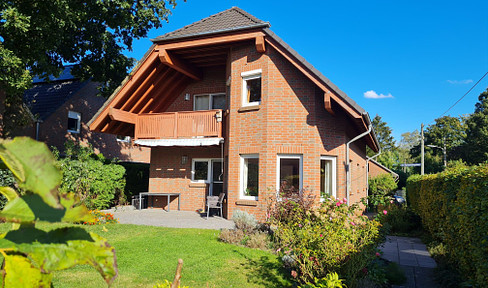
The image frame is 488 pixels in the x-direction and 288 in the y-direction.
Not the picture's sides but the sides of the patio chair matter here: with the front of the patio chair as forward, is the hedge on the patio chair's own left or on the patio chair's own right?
on the patio chair's own left

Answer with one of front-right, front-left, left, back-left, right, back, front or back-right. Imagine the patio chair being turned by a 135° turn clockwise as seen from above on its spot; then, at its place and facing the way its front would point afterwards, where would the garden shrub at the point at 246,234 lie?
back-right

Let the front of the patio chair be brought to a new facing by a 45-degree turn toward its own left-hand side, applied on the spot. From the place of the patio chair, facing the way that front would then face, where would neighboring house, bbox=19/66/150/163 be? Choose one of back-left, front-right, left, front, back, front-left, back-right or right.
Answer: right

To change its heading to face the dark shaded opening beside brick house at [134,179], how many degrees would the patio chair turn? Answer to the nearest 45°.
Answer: approximately 45° to its right

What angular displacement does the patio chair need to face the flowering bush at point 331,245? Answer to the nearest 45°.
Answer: approximately 90° to its left
